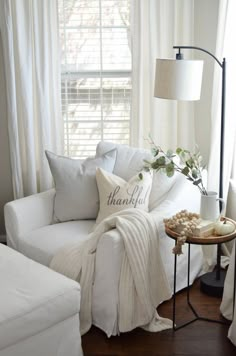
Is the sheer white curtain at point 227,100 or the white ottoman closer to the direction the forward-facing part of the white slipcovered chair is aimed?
the white ottoman

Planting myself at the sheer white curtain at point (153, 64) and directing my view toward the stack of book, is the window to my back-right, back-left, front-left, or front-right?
back-right

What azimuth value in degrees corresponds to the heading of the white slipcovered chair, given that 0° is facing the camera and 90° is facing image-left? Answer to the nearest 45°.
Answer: approximately 45°
